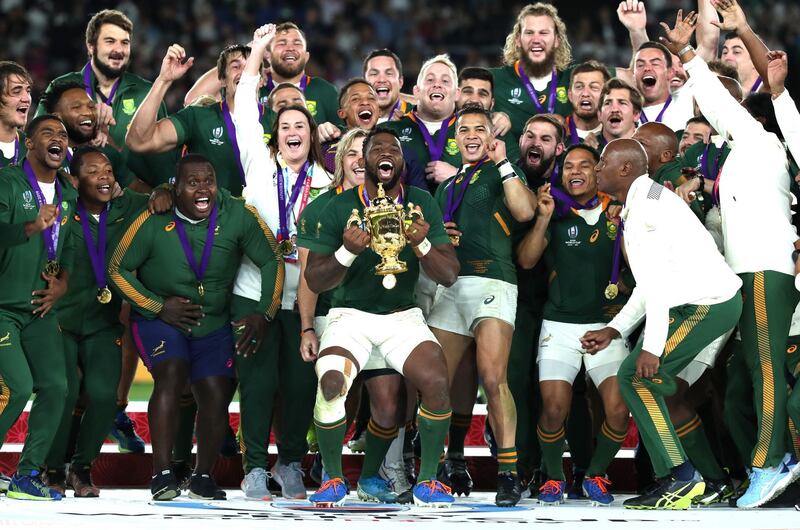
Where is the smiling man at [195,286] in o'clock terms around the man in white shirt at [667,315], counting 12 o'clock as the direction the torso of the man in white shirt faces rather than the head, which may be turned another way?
The smiling man is roughly at 12 o'clock from the man in white shirt.

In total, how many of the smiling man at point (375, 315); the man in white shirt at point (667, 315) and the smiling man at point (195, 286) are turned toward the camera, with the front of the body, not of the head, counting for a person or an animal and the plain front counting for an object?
2

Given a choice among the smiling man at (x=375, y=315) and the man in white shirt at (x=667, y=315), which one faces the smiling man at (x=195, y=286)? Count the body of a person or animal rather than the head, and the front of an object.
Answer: the man in white shirt

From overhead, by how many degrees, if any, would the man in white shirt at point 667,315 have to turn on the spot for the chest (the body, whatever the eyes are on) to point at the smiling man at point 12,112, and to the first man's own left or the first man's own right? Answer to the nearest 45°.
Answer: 0° — they already face them

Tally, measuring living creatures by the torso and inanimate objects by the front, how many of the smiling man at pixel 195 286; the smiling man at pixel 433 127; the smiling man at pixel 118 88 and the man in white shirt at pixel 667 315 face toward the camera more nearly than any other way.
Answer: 3

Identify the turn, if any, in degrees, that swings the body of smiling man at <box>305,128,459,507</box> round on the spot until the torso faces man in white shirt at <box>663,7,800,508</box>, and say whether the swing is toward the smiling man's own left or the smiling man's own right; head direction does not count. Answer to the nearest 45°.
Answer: approximately 90° to the smiling man's own left

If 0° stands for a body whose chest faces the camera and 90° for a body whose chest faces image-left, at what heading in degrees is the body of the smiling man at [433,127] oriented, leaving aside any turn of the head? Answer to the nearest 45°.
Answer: approximately 0°

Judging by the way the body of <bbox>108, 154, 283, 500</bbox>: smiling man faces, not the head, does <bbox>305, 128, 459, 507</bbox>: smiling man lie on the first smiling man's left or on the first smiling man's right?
on the first smiling man's left

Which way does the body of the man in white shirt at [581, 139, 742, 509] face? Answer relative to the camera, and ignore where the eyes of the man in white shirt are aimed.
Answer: to the viewer's left

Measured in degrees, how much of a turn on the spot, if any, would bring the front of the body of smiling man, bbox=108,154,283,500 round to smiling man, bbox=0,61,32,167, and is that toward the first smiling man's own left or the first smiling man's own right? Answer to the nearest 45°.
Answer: approximately 90° to the first smiling man's own right
